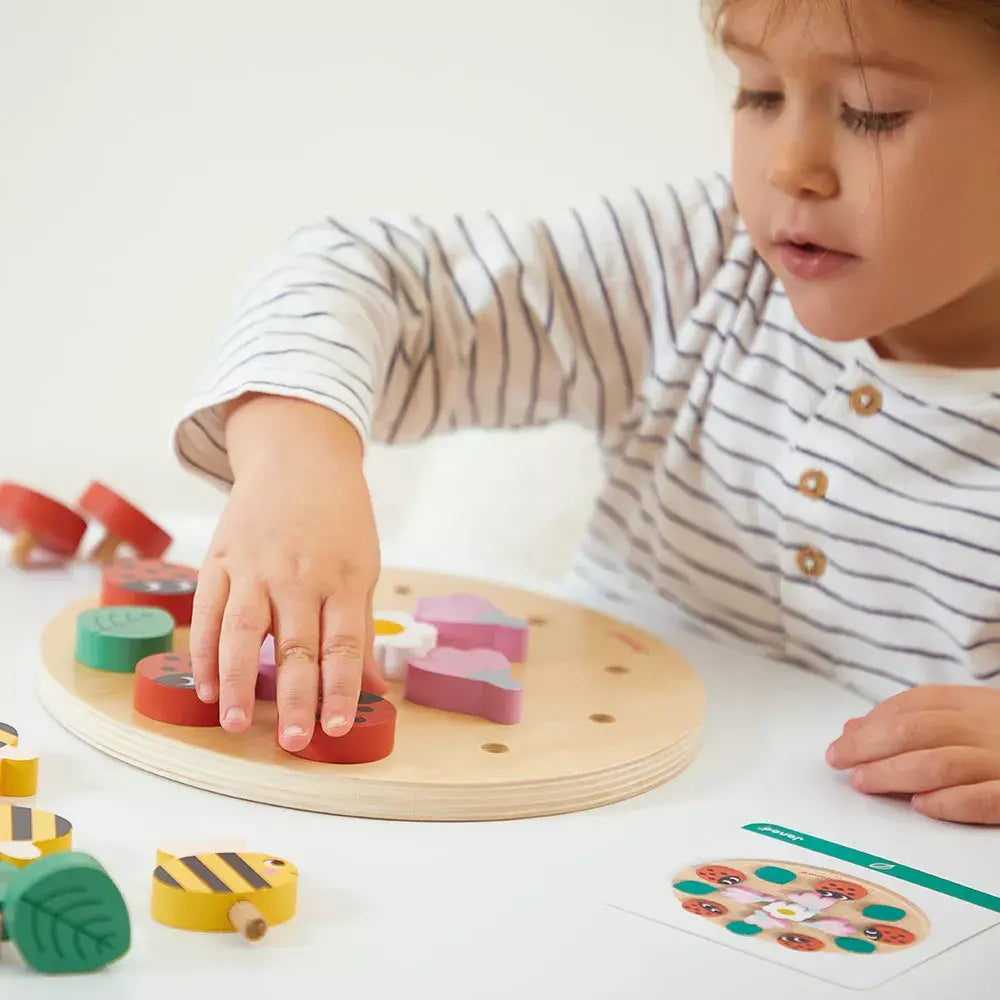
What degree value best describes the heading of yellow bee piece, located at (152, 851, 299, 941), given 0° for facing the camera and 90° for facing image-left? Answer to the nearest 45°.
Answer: approximately 270°

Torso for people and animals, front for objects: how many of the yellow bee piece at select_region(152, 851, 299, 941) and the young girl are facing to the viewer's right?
1

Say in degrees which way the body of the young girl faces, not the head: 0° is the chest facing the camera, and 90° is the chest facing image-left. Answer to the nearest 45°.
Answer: approximately 45°
